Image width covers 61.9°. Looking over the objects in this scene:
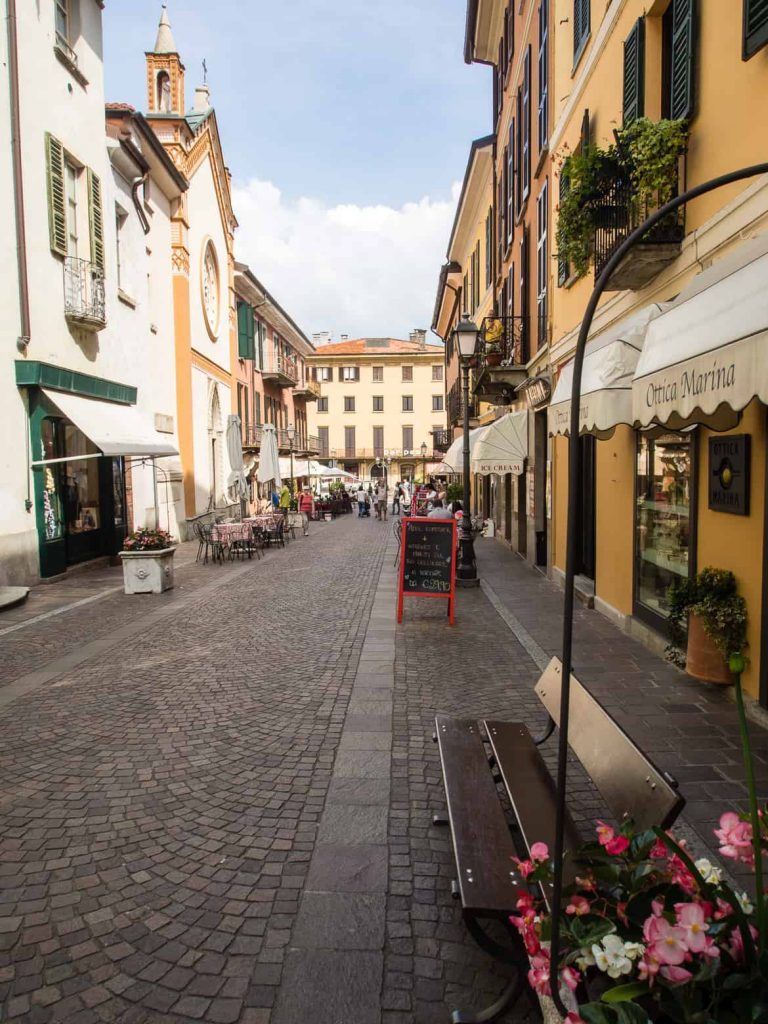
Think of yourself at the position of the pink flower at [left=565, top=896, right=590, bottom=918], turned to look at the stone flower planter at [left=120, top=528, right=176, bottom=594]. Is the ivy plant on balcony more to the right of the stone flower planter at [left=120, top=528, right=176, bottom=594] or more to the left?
right

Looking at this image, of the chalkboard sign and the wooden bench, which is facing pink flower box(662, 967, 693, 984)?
the chalkboard sign

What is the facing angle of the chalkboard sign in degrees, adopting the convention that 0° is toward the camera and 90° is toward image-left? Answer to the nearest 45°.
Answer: approximately 0°

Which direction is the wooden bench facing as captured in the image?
to the viewer's left

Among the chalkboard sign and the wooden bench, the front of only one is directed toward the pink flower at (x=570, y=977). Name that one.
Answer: the chalkboard sign

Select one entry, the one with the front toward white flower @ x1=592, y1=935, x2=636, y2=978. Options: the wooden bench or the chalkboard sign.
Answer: the chalkboard sign

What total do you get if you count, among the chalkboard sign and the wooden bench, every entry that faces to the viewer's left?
1

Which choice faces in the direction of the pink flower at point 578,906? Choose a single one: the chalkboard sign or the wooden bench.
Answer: the chalkboard sign

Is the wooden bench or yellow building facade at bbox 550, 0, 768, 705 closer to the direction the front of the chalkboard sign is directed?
the wooden bench

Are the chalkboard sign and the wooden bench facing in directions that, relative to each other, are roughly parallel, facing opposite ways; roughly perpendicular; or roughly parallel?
roughly perpendicular

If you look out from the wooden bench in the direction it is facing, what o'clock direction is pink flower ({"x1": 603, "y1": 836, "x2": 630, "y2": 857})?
The pink flower is roughly at 8 o'clock from the wooden bench.
